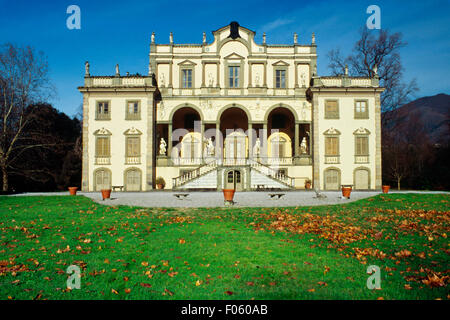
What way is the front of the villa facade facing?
toward the camera

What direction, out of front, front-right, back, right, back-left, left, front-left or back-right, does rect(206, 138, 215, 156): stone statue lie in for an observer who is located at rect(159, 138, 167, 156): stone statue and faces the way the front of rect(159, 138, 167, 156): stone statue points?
left

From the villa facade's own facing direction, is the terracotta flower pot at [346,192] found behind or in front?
in front

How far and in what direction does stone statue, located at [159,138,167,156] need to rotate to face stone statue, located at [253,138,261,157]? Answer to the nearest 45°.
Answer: approximately 90° to its left

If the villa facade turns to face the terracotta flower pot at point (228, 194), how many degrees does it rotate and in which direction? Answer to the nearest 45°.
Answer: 0° — it already faces it

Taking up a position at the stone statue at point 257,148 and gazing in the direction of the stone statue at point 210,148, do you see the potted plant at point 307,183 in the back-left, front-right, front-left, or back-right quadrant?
back-left

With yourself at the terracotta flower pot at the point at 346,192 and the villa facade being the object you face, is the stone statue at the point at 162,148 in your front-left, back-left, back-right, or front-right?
front-left

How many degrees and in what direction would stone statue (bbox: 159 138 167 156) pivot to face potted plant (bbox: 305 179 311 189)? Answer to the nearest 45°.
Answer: approximately 90° to its left

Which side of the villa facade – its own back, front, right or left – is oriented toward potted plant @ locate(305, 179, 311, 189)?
left

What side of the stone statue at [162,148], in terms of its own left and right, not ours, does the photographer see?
front
